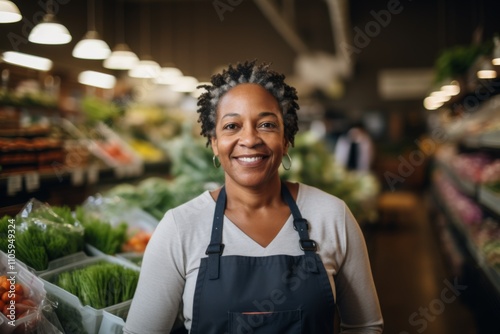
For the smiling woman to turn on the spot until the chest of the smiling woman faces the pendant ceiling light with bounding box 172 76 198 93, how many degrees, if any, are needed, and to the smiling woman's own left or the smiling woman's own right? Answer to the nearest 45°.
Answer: approximately 180°

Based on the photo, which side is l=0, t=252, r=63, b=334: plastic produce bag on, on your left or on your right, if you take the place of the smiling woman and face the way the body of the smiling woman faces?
on your right

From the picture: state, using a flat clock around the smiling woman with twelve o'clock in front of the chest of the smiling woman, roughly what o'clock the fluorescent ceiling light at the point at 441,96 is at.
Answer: The fluorescent ceiling light is roughly at 7 o'clock from the smiling woman.

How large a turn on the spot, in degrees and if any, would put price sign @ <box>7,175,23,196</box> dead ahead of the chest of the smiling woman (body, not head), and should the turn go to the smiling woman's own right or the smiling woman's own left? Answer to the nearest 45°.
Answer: approximately 135° to the smiling woman's own right

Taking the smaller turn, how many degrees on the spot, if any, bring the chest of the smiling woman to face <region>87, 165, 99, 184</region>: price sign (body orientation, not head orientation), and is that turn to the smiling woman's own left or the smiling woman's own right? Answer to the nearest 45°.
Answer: approximately 135° to the smiling woman's own right

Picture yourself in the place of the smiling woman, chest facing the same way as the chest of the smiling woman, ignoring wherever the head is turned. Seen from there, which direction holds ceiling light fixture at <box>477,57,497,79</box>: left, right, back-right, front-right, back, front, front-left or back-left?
back-left

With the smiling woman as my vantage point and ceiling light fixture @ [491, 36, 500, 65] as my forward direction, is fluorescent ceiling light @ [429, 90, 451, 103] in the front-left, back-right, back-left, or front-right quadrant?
front-left

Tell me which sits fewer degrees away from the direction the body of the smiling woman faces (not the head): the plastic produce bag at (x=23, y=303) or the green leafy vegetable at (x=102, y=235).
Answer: the plastic produce bag

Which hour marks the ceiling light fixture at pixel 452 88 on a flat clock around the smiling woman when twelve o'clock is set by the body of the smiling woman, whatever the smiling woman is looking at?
The ceiling light fixture is roughly at 7 o'clock from the smiling woman.

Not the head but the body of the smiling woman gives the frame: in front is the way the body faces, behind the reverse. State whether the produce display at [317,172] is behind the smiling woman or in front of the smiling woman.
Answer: behind

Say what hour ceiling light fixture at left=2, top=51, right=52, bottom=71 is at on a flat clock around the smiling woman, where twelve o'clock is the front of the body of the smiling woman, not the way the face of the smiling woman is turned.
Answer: The ceiling light fixture is roughly at 5 o'clock from the smiling woman.

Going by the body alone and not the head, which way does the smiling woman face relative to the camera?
toward the camera

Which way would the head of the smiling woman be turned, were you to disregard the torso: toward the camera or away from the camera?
toward the camera

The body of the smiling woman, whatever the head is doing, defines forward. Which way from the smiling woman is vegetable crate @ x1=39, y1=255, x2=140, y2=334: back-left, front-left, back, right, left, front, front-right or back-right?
right

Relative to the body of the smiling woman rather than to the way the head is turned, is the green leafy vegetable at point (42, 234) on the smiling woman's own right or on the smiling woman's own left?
on the smiling woman's own right

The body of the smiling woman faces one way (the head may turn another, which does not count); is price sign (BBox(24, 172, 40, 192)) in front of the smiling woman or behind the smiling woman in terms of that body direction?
behind
